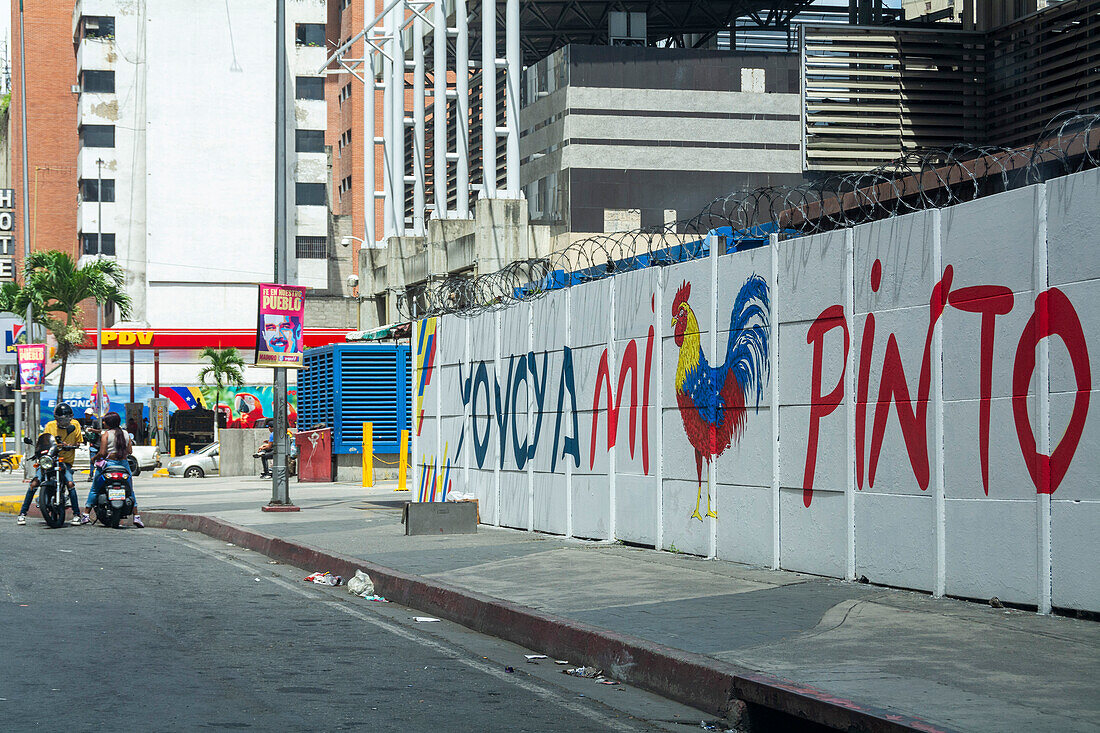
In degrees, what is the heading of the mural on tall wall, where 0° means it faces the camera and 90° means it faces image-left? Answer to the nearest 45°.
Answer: approximately 45°

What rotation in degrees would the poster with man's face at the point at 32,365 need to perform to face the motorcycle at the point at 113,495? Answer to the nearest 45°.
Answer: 0° — it already faces it

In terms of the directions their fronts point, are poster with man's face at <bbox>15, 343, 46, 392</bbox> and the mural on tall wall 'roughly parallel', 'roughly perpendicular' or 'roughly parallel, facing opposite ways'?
roughly perpendicular

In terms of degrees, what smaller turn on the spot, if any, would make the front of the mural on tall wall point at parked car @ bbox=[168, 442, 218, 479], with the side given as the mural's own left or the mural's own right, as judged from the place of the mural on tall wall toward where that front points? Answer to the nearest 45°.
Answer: approximately 90° to the mural's own right

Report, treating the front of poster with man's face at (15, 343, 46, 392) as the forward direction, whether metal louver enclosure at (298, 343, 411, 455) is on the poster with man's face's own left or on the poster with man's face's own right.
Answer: on the poster with man's face's own left

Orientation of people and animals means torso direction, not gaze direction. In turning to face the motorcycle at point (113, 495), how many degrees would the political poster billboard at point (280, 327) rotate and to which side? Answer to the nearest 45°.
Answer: approximately 45° to its right

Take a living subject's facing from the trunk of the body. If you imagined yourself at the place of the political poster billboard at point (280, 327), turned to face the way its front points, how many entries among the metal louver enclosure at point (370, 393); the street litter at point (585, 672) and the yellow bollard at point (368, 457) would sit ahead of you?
1

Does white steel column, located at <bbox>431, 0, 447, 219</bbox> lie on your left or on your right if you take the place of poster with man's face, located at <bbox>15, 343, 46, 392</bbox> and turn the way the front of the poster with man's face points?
on your left

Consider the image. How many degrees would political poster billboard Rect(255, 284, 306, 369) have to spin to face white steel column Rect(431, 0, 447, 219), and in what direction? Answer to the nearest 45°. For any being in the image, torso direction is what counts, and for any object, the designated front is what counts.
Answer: approximately 180°

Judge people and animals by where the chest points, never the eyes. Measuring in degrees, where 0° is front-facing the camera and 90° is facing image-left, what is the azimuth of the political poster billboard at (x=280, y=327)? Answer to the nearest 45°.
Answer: approximately 0°

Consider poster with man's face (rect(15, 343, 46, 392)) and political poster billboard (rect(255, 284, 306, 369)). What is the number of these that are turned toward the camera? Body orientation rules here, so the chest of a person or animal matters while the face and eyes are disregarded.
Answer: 2

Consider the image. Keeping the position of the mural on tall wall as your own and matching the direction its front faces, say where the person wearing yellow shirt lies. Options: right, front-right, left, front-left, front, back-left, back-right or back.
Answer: right
